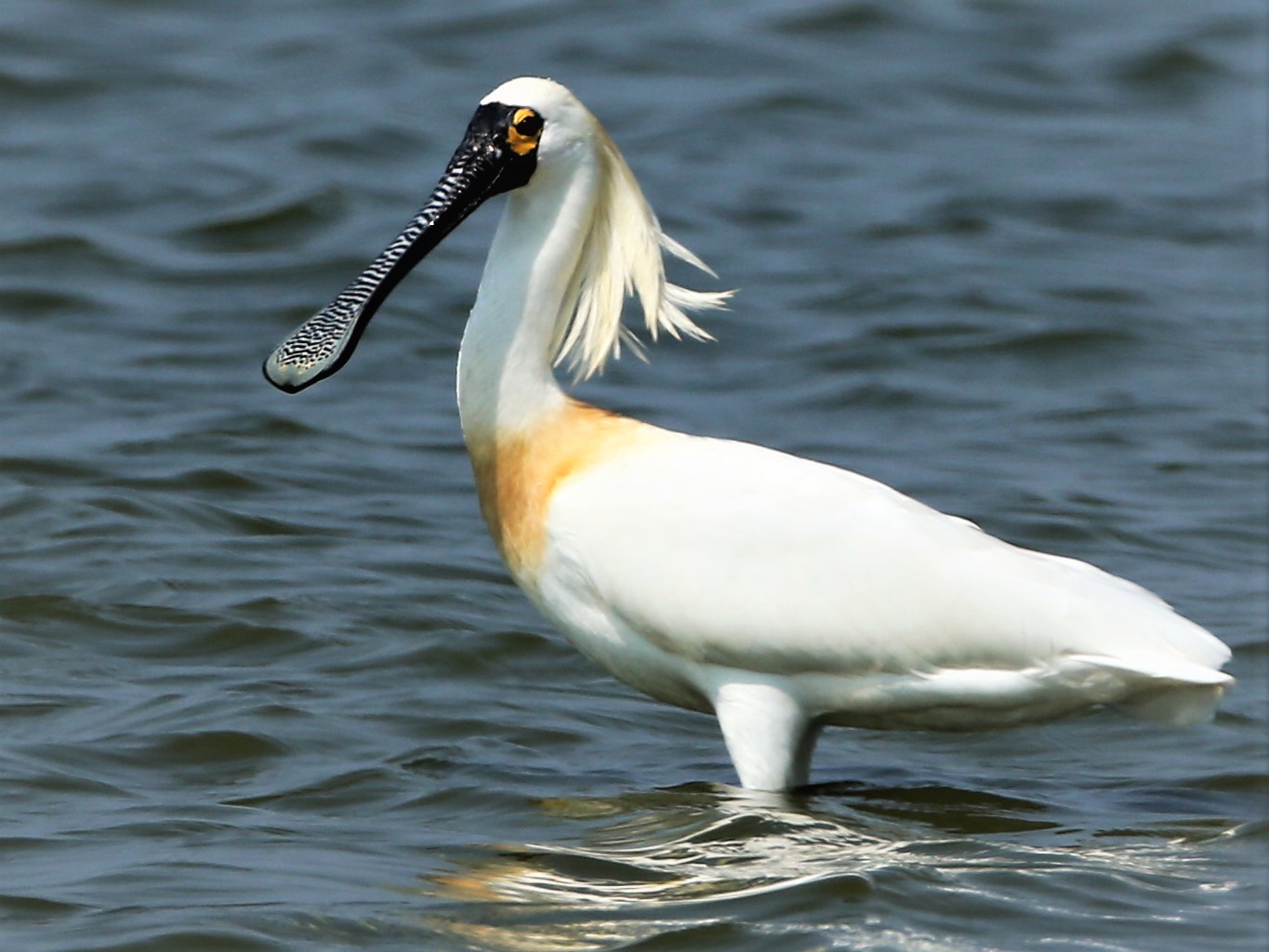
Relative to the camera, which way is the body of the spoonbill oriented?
to the viewer's left
